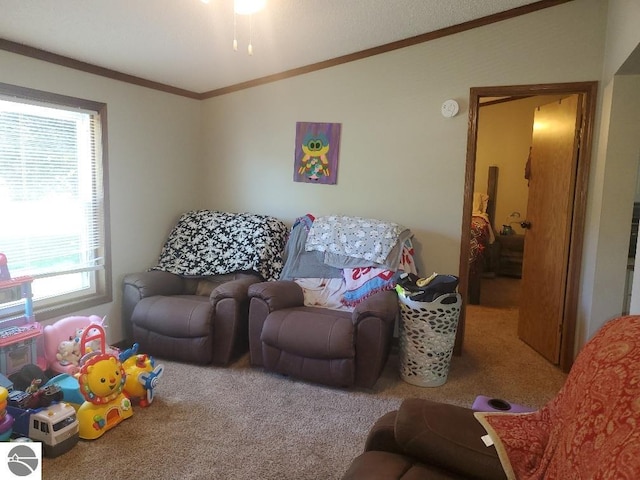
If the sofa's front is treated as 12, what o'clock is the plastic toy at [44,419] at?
The plastic toy is roughly at 12 o'clock from the sofa.

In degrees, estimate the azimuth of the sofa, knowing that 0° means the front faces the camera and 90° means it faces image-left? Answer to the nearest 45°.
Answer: approximately 90°

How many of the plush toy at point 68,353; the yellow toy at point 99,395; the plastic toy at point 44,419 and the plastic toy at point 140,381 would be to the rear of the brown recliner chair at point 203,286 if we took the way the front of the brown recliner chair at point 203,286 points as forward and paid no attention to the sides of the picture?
0

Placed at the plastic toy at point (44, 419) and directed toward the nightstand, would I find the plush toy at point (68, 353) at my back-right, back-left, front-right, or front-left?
front-left

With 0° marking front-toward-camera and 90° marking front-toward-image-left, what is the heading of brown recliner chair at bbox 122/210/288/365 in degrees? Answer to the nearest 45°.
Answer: approximately 45°

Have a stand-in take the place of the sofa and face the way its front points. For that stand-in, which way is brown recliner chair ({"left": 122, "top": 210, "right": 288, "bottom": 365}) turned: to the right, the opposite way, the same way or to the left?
to the left

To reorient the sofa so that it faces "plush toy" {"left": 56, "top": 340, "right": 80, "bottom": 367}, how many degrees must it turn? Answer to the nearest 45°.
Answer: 0° — it already faces it

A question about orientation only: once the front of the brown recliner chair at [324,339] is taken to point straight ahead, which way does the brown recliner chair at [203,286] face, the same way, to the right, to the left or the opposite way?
the same way

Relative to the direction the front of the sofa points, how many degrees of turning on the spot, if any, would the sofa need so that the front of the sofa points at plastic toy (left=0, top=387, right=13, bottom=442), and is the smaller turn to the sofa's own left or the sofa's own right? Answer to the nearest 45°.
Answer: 0° — it already faces it

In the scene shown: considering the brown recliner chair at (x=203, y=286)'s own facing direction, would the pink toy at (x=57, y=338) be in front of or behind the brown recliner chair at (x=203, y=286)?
in front

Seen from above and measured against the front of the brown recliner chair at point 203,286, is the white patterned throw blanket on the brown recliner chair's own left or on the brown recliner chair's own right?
on the brown recliner chair's own left

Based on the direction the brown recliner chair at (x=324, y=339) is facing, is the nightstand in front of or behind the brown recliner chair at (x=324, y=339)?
behind

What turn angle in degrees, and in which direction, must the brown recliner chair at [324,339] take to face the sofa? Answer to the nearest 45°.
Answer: approximately 90° to its left

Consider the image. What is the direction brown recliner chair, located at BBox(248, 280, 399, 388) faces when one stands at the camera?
facing the viewer and to the left of the viewer

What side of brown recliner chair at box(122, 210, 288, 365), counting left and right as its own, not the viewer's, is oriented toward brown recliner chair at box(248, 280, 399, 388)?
left

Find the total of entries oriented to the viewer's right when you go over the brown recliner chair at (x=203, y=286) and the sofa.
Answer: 0

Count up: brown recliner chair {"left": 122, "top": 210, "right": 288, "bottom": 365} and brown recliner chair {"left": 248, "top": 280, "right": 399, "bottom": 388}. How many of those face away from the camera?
0

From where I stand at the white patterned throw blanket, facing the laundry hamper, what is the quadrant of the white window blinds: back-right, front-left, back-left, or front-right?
back-right

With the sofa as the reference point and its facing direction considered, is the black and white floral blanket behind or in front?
in front

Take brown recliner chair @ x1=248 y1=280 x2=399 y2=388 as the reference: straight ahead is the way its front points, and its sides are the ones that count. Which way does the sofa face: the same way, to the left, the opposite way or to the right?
to the right

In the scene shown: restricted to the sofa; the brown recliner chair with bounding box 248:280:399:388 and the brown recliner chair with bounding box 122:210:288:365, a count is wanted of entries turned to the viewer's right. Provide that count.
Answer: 0
